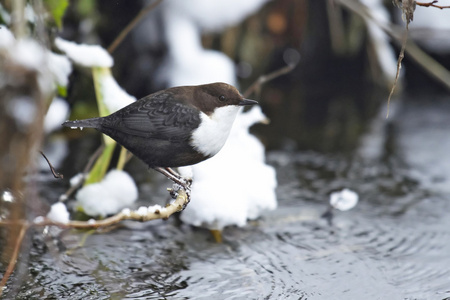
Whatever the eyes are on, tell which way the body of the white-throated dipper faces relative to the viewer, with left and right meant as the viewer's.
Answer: facing to the right of the viewer
